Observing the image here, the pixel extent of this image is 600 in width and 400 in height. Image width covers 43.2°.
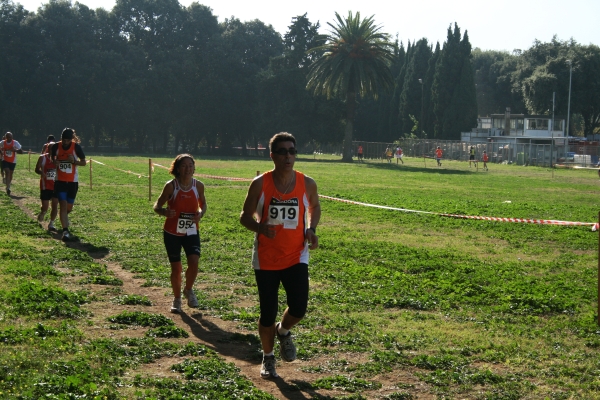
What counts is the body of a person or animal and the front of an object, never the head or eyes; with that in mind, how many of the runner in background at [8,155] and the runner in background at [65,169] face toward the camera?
2

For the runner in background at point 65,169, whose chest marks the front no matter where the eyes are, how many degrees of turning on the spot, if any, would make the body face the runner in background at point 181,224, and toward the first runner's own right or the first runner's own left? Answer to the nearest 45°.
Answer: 0° — they already face them

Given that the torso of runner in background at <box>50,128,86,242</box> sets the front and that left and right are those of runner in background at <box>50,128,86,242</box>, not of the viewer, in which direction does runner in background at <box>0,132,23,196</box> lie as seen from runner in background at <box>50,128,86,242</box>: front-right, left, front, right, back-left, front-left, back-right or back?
back

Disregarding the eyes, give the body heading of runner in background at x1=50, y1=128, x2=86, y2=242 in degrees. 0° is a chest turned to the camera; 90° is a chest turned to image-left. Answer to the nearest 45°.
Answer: approximately 0°

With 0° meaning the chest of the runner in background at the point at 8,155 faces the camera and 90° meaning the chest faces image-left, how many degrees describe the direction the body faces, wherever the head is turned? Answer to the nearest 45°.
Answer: approximately 0°

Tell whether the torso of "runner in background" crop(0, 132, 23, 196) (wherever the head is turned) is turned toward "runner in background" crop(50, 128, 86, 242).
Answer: yes

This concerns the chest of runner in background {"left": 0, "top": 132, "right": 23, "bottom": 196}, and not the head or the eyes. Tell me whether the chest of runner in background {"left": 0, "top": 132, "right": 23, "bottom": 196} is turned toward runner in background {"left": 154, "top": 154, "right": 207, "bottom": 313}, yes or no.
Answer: yes
